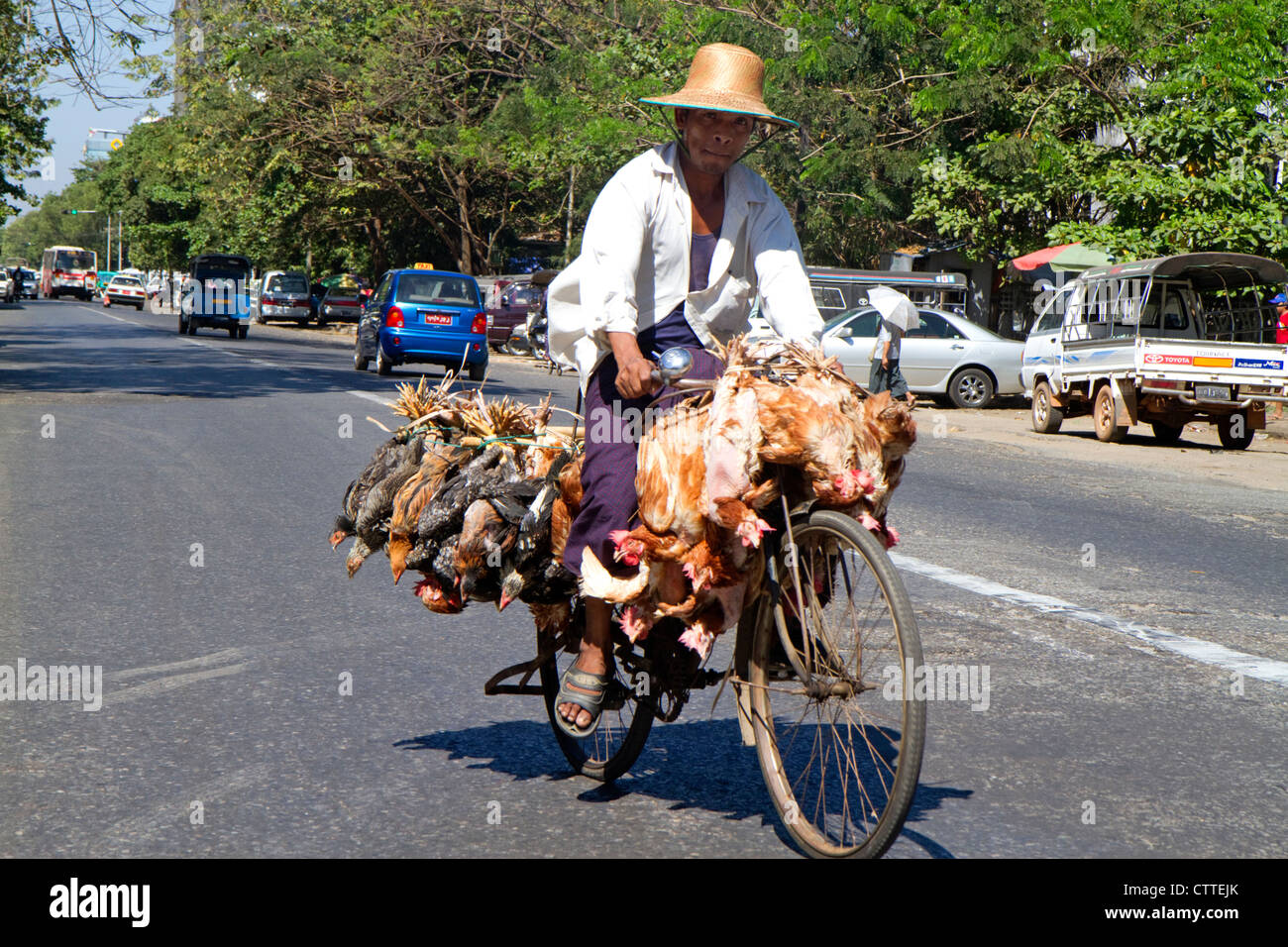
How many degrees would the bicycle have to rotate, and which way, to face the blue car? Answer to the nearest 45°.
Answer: approximately 135° to its left

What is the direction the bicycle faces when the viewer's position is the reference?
facing the viewer and to the right of the viewer

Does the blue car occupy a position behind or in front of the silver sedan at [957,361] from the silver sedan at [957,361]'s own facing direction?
in front

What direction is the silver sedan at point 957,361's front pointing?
to the viewer's left

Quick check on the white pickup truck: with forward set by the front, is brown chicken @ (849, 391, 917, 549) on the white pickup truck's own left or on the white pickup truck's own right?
on the white pickup truck's own left

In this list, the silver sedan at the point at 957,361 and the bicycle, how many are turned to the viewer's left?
1

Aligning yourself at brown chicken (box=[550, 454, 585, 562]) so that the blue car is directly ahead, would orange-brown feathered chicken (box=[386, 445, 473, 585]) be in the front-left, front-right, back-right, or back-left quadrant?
front-left

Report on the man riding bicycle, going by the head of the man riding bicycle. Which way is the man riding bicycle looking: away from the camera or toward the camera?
toward the camera

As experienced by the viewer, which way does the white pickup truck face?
facing away from the viewer and to the left of the viewer

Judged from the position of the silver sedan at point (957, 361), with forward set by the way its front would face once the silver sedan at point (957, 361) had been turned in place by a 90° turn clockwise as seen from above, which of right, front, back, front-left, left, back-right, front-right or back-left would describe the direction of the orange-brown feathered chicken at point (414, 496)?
back
